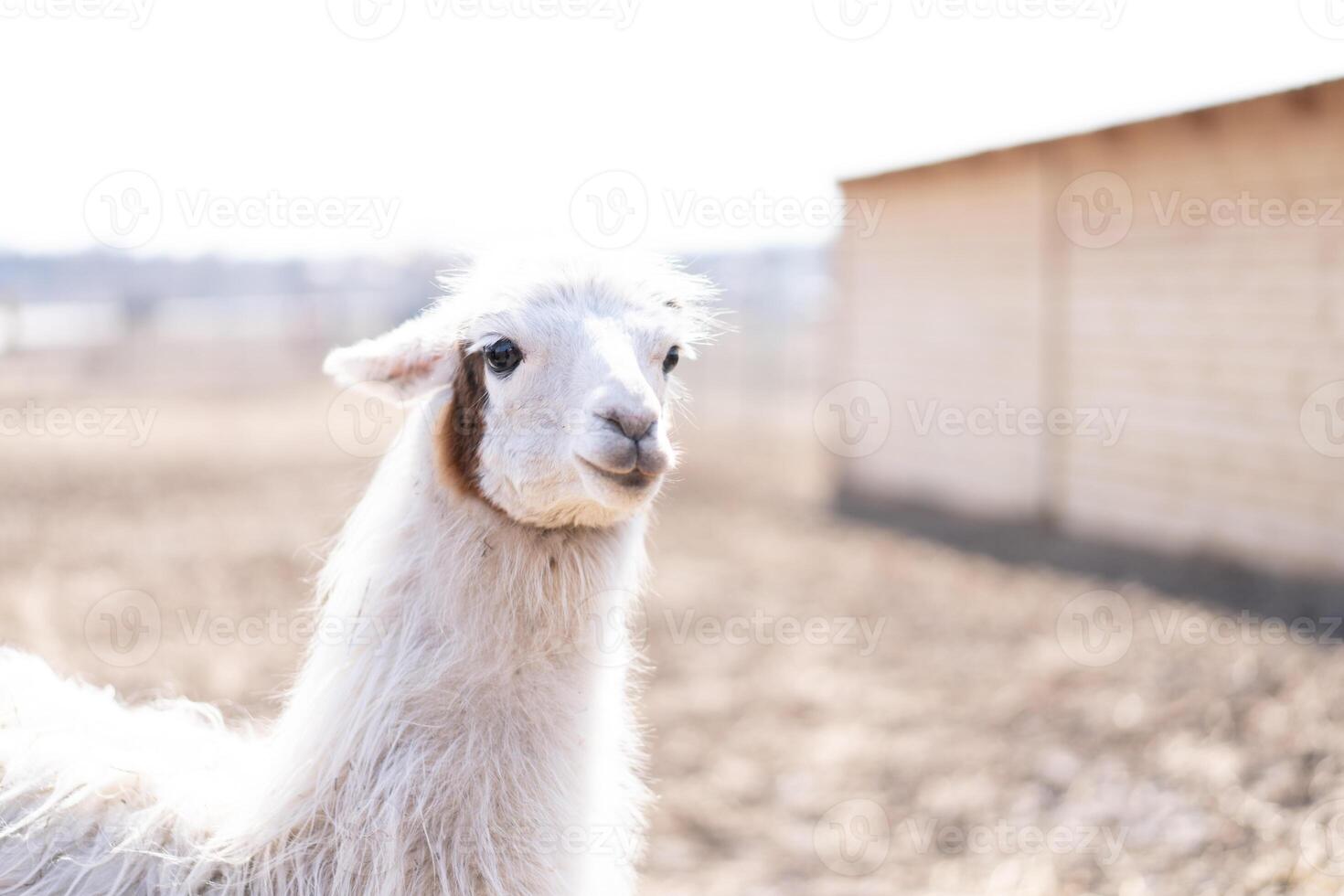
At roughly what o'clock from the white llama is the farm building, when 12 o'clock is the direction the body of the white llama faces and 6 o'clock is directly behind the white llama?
The farm building is roughly at 9 o'clock from the white llama.

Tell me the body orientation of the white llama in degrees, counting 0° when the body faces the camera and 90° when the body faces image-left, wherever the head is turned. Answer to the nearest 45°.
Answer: approximately 315°
